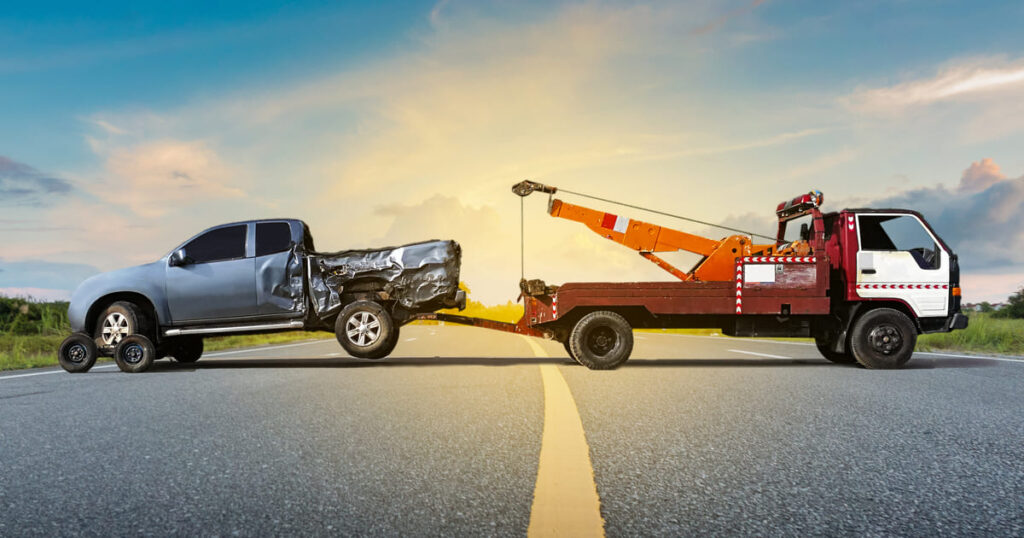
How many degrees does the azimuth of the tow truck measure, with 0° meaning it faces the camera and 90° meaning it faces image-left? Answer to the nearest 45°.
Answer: approximately 270°

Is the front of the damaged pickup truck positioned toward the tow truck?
no

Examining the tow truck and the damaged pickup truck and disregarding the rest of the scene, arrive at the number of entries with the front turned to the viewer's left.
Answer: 1

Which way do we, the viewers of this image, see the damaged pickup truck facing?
facing to the left of the viewer

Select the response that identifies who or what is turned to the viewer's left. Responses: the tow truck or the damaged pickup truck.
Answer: the damaged pickup truck

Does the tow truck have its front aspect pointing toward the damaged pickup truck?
no
